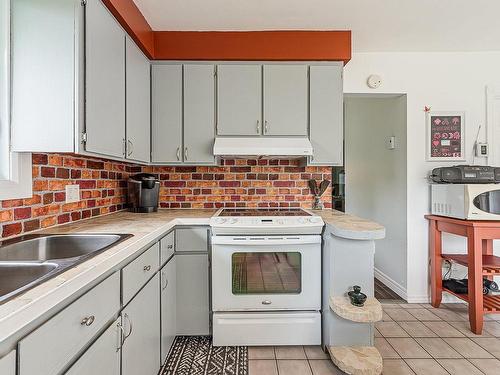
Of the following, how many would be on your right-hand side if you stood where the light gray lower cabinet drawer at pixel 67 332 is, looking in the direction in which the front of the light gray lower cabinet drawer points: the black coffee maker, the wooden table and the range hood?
0

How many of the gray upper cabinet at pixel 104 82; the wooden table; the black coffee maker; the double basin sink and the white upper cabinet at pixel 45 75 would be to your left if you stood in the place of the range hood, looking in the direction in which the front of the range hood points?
1

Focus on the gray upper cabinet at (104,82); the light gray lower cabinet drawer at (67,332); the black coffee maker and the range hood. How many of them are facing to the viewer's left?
0

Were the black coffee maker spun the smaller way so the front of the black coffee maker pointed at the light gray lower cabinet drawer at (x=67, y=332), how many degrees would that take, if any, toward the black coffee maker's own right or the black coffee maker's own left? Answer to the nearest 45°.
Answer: approximately 45° to the black coffee maker's own right

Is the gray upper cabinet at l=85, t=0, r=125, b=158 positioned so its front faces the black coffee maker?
no

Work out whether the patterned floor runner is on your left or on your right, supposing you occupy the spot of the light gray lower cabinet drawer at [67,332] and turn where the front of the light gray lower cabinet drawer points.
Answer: on your left

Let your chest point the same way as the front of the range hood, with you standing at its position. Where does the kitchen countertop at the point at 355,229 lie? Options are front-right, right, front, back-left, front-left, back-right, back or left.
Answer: front-left

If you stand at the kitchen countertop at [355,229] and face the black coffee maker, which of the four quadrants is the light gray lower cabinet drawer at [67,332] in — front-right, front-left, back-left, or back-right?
front-left

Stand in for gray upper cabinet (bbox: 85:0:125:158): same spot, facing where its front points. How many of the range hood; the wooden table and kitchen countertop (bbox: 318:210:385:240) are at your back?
0

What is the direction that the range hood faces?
toward the camera

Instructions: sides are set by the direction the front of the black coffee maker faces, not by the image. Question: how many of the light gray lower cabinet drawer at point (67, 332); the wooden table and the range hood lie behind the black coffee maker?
0

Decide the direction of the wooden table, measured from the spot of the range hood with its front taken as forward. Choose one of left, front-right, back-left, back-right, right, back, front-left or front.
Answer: left

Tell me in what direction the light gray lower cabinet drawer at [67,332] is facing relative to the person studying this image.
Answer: facing the viewer and to the right of the viewer

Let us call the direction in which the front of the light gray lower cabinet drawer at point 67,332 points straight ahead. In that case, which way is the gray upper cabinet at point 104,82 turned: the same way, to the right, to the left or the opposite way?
the same way

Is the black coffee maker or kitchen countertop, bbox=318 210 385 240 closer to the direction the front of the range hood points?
the kitchen countertop
